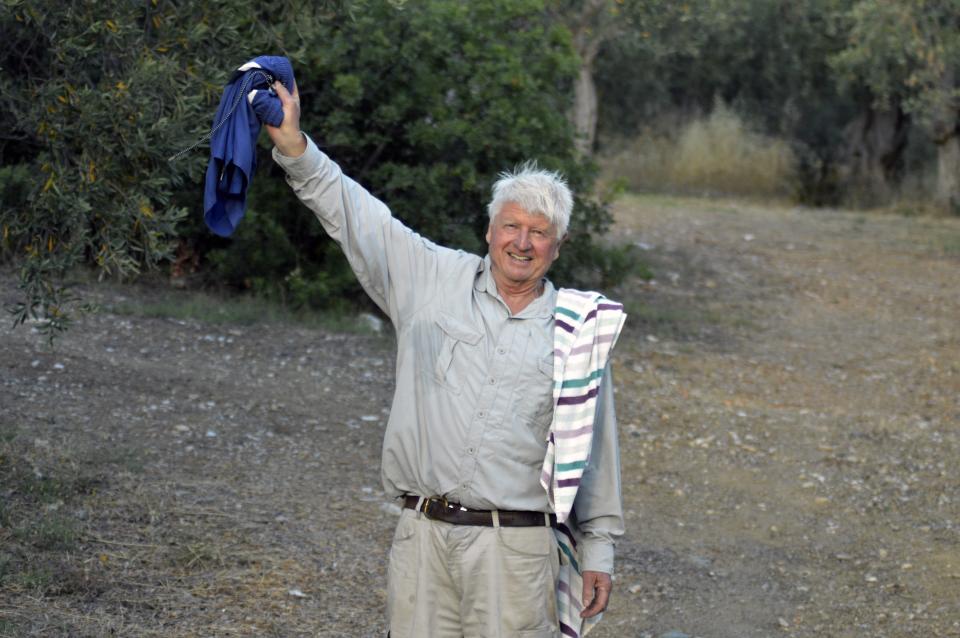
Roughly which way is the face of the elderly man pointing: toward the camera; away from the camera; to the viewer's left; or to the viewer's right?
toward the camera

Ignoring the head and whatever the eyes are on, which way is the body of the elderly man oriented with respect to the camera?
toward the camera
